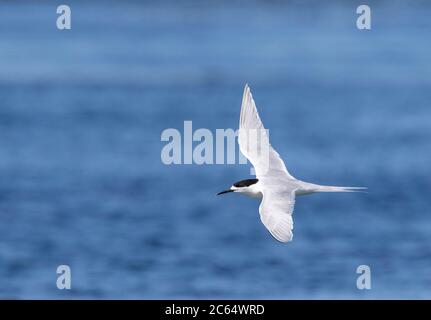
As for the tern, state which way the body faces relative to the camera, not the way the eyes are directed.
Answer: to the viewer's left
